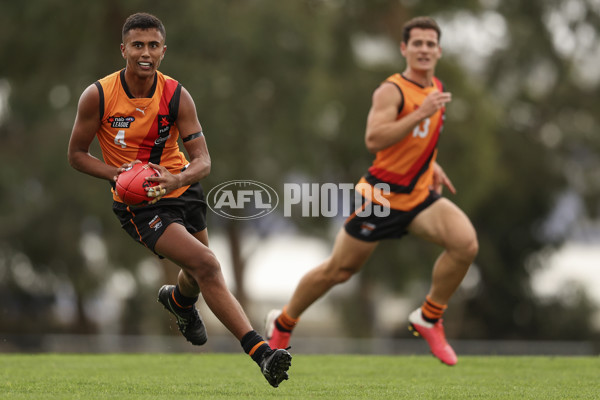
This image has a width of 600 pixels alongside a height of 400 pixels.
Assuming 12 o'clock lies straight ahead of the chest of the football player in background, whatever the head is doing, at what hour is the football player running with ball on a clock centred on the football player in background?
The football player running with ball is roughly at 3 o'clock from the football player in background.

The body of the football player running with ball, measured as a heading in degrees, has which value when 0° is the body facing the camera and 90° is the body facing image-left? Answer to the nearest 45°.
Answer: approximately 0°

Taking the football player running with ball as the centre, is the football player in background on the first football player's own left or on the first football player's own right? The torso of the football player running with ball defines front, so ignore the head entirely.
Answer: on the first football player's own left
